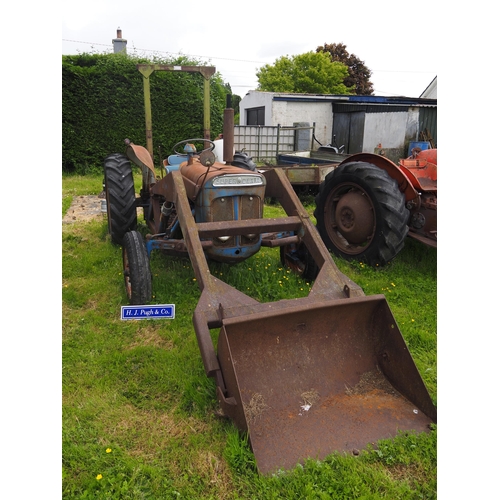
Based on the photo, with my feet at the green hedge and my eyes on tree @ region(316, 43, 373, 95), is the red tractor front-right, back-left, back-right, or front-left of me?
back-right

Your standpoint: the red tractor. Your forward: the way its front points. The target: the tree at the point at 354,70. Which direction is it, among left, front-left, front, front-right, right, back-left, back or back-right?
back-left

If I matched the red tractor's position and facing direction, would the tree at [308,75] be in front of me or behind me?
behind

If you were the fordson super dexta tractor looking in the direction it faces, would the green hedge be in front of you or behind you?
behind

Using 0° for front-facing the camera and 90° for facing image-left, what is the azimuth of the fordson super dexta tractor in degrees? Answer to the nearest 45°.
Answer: approximately 315°

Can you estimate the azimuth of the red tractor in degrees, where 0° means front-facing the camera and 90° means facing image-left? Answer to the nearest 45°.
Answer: approximately 315°

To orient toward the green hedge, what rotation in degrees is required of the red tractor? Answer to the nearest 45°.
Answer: approximately 180°

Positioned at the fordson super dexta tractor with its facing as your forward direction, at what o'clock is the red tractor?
The red tractor is roughly at 8 o'clock from the fordson super dexta tractor.

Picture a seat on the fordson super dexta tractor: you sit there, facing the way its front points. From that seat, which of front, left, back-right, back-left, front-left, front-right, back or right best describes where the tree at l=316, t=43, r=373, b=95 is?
back-left
